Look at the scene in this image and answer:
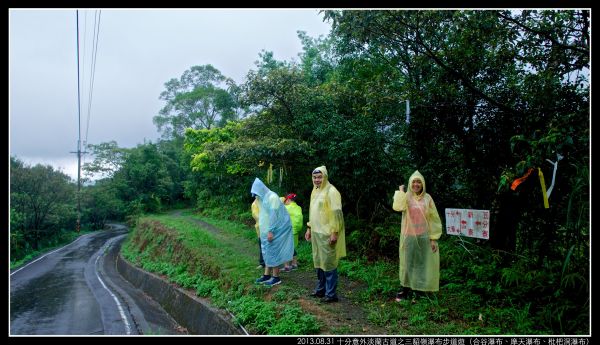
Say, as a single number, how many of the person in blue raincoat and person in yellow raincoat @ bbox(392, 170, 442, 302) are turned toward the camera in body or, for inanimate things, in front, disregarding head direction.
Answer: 1

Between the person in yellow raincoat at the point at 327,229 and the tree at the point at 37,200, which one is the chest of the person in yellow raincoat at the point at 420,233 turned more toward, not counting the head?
the person in yellow raincoat

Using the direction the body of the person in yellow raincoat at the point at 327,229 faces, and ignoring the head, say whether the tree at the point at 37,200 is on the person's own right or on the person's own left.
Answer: on the person's own right

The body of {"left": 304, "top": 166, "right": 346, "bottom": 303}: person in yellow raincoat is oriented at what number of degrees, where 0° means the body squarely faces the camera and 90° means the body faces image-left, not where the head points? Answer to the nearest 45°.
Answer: approximately 45°

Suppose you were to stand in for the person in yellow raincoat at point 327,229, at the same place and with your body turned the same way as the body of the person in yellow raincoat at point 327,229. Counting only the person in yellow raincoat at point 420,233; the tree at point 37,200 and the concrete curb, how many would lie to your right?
2
